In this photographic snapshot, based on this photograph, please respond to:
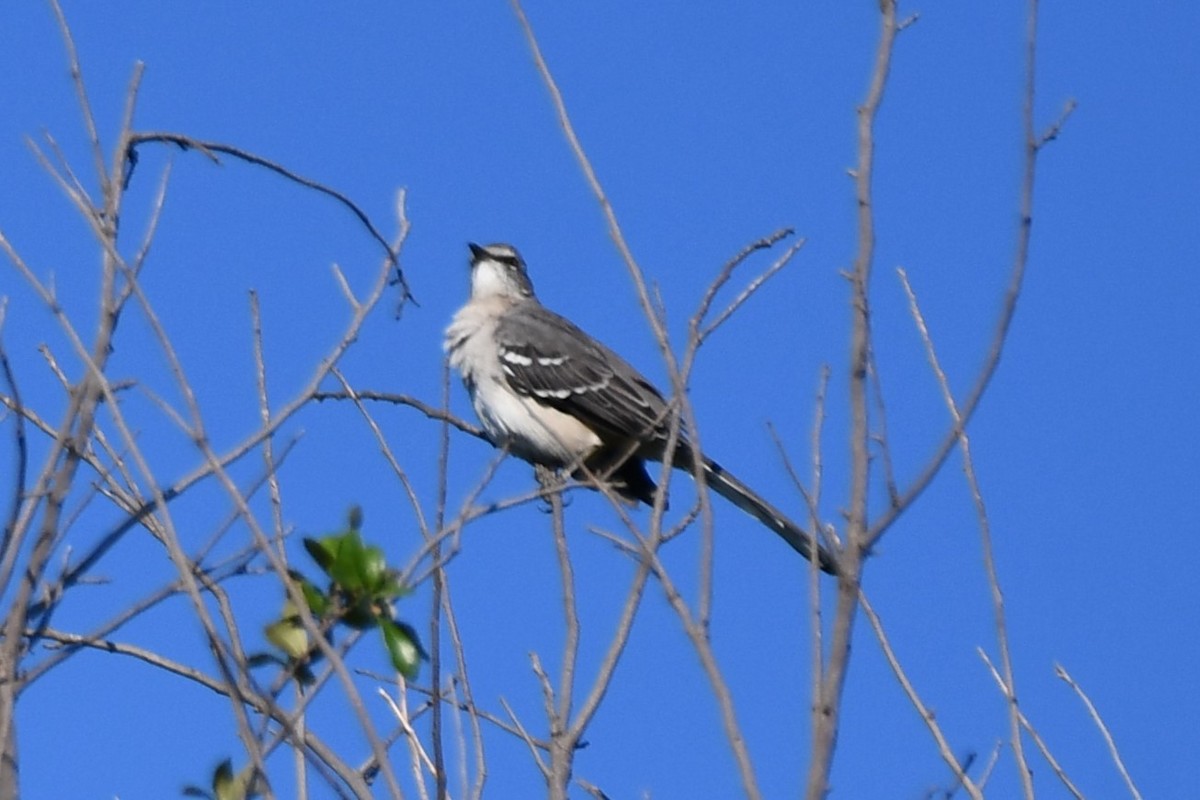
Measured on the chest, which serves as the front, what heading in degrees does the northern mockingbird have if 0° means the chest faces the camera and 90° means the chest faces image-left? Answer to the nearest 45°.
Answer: approximately 90°
